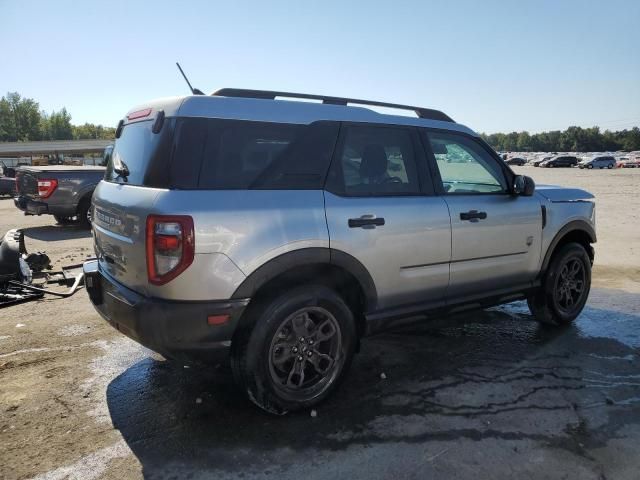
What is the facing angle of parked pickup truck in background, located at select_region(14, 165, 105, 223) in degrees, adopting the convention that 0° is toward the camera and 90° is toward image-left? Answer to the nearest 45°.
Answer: approximately 225°

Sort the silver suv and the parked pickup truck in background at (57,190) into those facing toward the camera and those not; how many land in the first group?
0

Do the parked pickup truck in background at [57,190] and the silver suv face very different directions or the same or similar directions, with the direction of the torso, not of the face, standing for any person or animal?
same or similar directions

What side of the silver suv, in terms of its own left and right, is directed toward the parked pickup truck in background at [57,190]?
left

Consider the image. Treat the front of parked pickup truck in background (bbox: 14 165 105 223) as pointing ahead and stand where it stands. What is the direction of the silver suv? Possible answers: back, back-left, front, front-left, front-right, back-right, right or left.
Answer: back-right

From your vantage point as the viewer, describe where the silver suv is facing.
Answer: facing away from the viewer and to the right of the viewer
